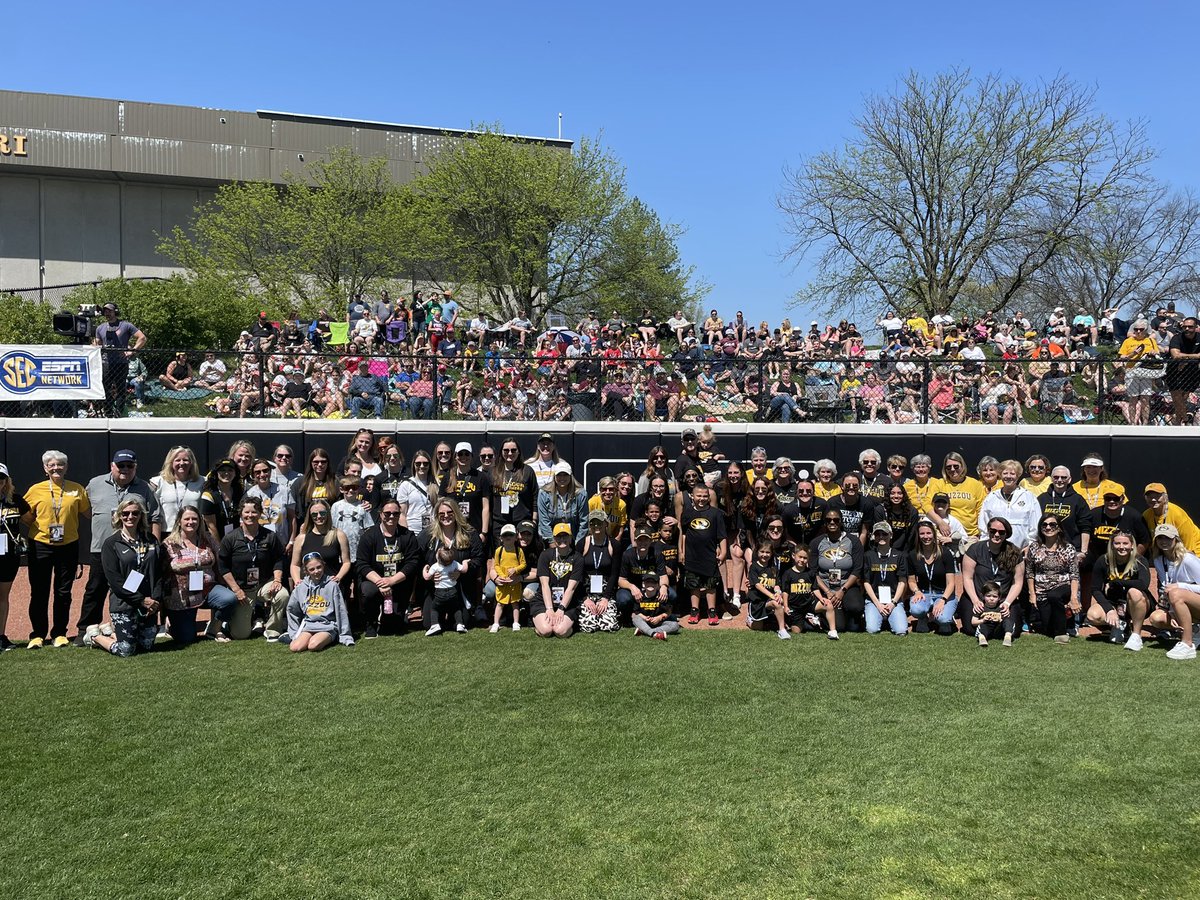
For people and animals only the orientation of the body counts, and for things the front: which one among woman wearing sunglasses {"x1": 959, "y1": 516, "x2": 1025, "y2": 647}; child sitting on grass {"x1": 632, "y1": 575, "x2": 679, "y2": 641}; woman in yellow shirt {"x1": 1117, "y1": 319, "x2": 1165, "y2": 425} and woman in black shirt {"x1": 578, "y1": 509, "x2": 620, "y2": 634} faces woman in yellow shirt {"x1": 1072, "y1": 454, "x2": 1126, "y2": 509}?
woman in yellow shirt {"x1": 1117, "y1": 319, "x2": 1165, "y2": 425}

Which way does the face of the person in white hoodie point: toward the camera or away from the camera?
toward the camera

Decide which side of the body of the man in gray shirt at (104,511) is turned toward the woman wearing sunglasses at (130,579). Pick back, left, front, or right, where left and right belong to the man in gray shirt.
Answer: front

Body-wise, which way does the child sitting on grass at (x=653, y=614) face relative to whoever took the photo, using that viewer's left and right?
facing the viewer

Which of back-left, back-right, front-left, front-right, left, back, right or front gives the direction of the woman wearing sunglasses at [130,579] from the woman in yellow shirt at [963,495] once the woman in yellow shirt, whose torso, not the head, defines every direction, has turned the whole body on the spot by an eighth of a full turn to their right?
front

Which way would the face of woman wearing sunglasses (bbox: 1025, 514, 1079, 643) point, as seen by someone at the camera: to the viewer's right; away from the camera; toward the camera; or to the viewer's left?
toward the camera

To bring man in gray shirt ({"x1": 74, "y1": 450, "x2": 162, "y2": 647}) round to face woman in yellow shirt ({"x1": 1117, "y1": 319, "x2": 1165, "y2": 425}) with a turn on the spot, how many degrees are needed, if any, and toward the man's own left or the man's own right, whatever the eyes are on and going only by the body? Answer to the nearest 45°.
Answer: approximately 90° to the man's own left

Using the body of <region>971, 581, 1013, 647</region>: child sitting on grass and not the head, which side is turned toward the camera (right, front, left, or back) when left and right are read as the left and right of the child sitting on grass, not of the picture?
front

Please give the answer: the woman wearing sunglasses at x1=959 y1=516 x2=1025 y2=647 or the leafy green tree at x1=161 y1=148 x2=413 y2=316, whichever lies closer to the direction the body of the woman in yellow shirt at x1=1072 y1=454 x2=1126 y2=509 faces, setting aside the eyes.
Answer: the woman wearing sunglasses

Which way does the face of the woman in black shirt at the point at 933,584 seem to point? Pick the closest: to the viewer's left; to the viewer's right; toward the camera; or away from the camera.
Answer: toward the camera

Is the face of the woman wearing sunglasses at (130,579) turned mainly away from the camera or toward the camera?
toward the camera

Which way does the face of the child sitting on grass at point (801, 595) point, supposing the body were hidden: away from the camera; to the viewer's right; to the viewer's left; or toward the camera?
toward the camera

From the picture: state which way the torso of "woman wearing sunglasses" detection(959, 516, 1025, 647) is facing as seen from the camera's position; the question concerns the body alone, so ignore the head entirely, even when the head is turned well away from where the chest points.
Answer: toward the camera

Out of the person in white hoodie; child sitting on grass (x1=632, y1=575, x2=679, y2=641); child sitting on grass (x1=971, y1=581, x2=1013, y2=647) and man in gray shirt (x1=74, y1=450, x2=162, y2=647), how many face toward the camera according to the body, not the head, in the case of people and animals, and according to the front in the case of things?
4

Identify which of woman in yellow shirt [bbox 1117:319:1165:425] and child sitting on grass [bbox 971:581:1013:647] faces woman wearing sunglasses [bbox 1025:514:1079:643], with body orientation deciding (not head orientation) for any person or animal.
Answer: the woman in yellow shirt

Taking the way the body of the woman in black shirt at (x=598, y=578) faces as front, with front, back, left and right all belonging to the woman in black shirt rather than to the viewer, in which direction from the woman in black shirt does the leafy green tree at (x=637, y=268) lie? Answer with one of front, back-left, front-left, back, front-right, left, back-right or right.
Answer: back
